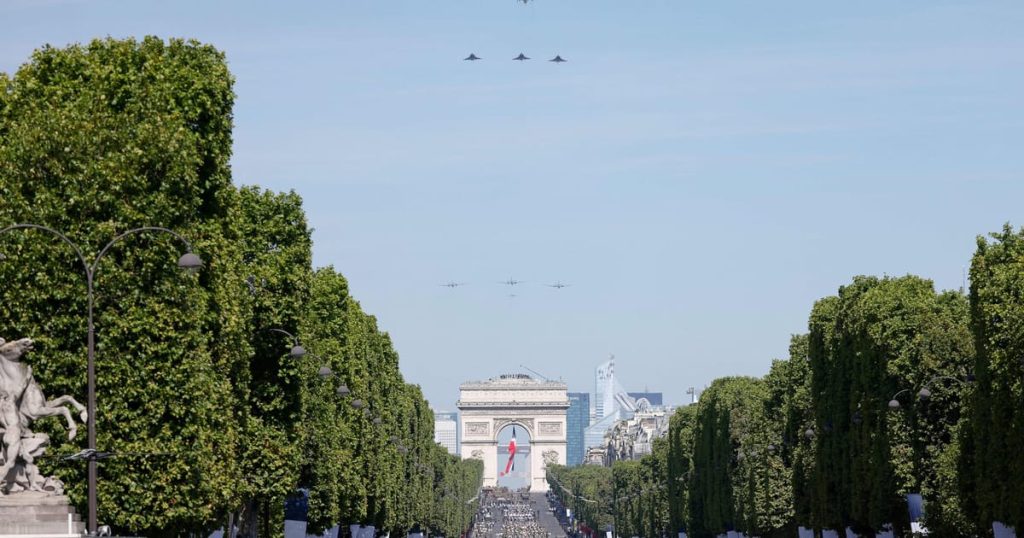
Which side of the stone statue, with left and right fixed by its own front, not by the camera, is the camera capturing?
right
